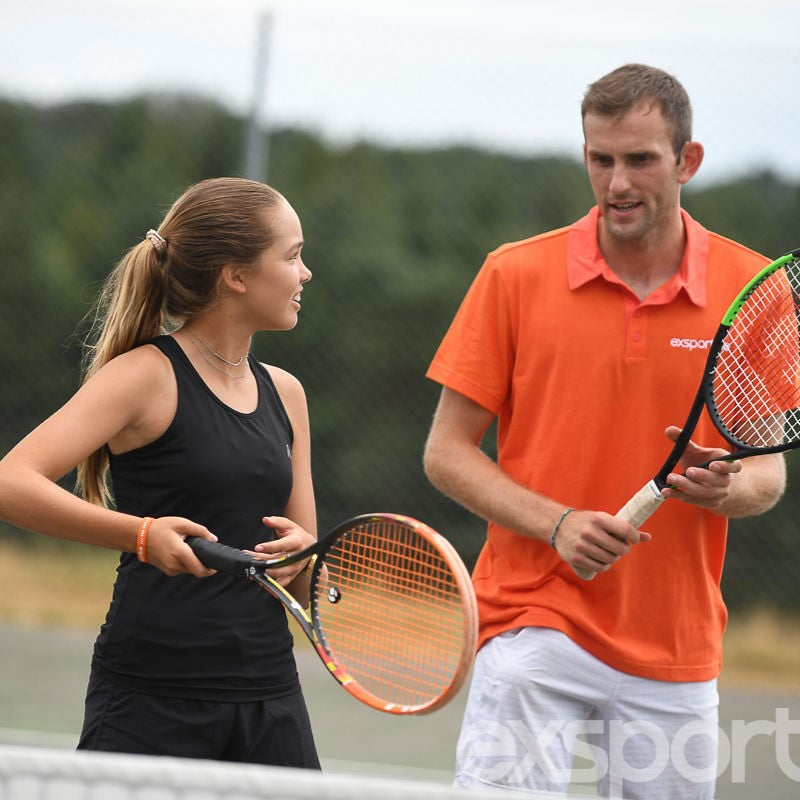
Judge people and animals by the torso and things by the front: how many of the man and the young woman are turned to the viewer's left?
0

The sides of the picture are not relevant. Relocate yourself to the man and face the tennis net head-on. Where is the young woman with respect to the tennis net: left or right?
right

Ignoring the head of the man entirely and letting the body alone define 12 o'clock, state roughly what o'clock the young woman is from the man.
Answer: The young woman is roughly at 2 o'clock from the man.

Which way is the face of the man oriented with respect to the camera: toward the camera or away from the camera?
toward the camera

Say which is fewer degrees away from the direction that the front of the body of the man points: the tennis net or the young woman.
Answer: the tennis net

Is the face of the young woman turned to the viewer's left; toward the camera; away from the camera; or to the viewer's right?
to the viewer's right

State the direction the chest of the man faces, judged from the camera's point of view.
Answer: toward the camera

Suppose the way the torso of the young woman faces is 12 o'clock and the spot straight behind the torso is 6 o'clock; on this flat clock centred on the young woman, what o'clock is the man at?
The man is roughly at 10 o'clock from the young woman.

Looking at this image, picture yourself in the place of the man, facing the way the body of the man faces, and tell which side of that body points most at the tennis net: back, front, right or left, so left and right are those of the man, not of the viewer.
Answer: front

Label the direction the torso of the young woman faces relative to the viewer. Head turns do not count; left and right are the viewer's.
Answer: facing the viewer and to the right of the viewer
